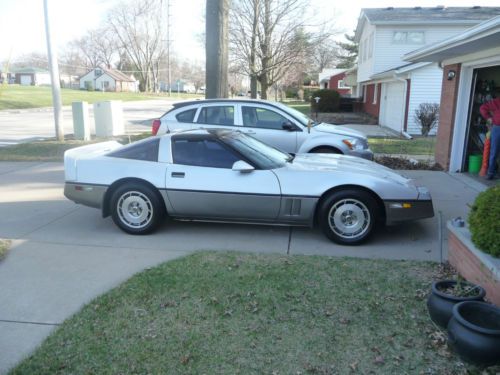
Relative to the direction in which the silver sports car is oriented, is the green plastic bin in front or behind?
in front

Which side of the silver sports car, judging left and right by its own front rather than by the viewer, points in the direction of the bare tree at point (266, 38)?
left

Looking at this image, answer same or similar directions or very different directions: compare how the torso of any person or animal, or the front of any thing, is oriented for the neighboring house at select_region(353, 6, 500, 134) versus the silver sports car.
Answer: very different directions

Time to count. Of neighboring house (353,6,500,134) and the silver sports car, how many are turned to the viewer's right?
1

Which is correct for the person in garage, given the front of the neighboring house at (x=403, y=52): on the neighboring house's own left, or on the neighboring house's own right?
on the neighboring house's own left

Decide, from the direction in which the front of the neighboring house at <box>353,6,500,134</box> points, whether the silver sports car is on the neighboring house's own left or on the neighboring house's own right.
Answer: on the neighboring house's own left

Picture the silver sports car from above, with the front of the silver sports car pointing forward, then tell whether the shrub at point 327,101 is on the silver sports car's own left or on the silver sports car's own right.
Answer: on the silver sports car's own left

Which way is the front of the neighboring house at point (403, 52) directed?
to the viewer's left

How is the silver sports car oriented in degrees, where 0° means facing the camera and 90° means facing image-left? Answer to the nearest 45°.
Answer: approximately 270°

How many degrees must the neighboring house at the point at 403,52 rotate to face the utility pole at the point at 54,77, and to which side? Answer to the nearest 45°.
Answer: approximately 45° to its left

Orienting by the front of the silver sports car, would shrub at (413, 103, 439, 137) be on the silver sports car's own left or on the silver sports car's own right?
on the silver sports car's own left

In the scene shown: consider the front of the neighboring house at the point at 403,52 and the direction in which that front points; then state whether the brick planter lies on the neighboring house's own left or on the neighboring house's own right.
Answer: on the neighboring house's own left
